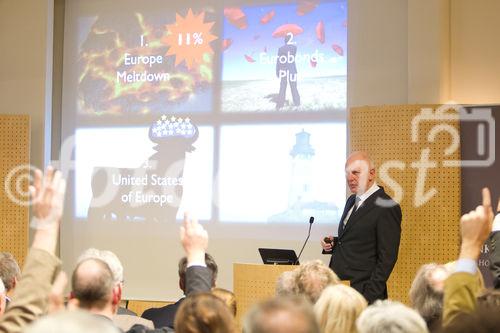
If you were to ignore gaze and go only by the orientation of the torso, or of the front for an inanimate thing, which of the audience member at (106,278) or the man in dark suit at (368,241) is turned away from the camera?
the audience member

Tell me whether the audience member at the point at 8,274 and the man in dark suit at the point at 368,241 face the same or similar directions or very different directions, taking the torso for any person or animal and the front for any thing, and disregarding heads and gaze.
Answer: very different directions

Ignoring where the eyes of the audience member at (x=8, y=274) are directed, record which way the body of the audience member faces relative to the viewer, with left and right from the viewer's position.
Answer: facing away from the viewer and to the right of the viewer

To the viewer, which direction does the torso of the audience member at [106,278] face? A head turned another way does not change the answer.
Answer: away from the camera

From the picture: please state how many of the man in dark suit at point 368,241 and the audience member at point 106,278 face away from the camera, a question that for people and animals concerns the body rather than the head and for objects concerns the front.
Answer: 1

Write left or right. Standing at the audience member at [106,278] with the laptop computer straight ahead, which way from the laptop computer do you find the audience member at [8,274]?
left

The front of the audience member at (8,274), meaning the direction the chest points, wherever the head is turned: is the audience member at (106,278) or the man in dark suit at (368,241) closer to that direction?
the man in dark suit

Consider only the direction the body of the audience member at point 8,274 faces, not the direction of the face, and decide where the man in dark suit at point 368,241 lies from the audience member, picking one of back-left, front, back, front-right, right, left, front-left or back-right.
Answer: front-right

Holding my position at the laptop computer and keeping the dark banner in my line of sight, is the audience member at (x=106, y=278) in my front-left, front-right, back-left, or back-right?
back-right

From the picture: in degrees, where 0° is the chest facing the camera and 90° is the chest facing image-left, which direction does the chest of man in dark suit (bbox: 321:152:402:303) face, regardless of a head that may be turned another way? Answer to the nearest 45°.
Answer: approximately 45°

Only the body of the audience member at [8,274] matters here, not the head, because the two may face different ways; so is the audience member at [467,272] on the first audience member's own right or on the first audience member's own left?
on the first audience member's own right
